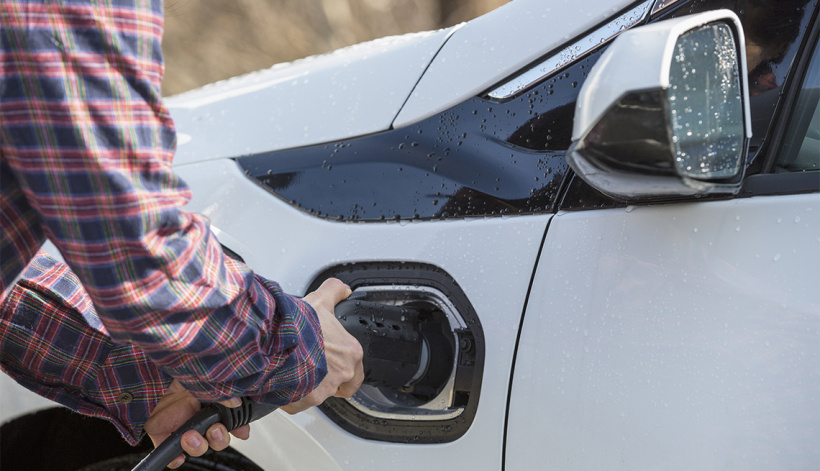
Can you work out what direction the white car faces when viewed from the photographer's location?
facing away from the viewer and to the left of the viewer
